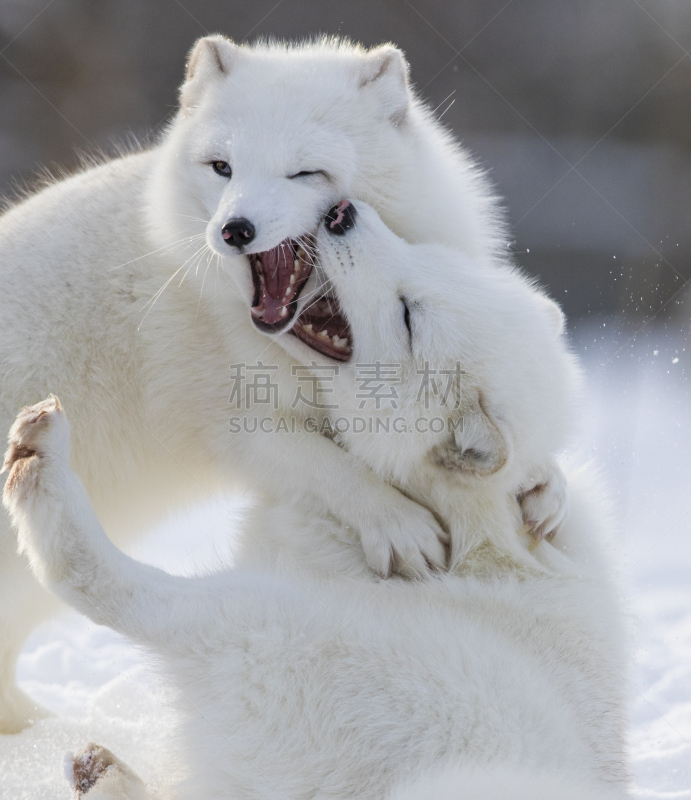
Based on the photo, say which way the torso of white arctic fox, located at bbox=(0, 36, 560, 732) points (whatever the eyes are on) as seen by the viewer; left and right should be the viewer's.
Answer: facing the viewer and to the right of the viewer

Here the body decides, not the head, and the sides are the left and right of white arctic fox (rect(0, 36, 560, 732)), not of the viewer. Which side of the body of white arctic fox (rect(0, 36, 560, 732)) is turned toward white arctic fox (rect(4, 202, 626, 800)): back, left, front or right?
front
